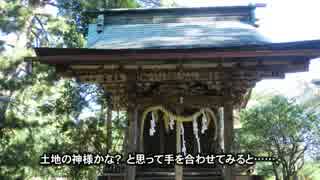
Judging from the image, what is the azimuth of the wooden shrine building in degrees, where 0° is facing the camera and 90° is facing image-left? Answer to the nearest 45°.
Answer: approximately 0°

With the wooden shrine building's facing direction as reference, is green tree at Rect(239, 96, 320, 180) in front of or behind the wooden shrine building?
behind
